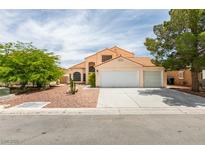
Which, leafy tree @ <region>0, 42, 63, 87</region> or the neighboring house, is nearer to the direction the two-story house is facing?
the leafy tree

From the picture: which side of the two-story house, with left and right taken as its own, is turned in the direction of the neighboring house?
left

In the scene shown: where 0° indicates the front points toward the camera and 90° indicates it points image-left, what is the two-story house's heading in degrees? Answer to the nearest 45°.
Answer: approximately 0°

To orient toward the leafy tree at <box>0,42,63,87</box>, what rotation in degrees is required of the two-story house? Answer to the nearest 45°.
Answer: approximately 45° to its right

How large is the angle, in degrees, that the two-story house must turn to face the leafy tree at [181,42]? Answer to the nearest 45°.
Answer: approximately 45° to its left
